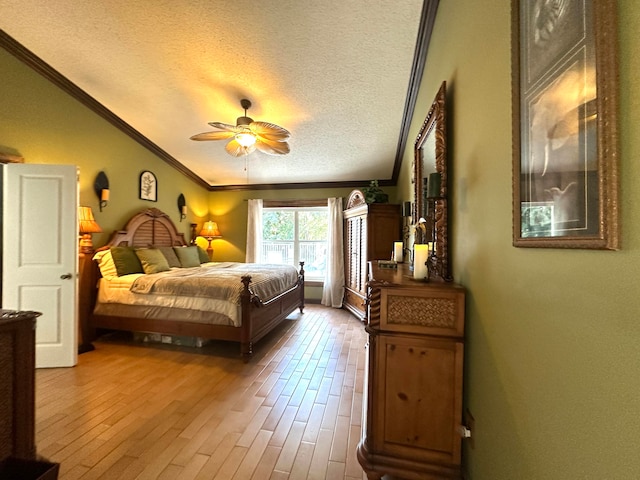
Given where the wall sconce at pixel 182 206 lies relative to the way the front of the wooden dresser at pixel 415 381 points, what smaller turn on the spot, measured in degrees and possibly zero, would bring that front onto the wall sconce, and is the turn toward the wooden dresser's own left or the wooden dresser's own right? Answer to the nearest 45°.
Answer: approximately 45° to the wooden dresser's own right

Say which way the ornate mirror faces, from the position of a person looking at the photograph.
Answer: facing to the left of the viewer

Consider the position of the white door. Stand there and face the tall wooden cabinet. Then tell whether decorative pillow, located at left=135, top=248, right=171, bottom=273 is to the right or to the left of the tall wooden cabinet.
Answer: left

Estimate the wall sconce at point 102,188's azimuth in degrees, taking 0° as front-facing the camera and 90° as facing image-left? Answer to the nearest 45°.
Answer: approximately 315°

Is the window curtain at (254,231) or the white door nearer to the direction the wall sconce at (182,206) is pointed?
the window curtain

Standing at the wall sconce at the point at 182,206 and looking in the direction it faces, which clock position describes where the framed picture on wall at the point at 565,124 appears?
The framed picture on wall is roughly at 1 o'clock from the wall sconce.

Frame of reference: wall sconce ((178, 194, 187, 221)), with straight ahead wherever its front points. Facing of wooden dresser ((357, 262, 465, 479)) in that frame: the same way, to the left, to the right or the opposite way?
the opposite way

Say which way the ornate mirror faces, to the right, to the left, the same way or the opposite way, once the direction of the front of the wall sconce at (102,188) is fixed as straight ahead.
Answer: the opposite way

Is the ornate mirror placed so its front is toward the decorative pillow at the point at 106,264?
yes

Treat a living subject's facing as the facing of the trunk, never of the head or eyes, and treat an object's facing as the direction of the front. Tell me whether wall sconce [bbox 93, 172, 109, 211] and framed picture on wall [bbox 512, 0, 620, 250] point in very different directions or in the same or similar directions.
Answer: very different directions

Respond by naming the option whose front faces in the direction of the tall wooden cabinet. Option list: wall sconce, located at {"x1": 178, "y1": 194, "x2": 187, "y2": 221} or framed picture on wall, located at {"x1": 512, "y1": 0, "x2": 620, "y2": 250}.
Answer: the wall sconce

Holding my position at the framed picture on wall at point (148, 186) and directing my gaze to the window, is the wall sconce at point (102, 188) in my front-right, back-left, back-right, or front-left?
back-right
